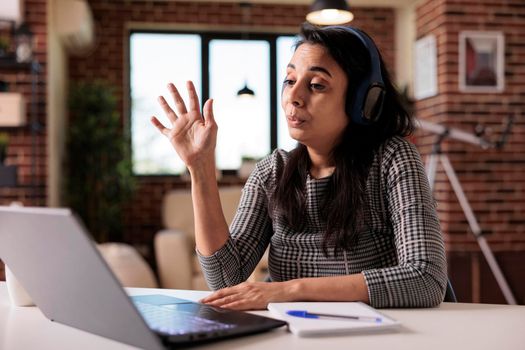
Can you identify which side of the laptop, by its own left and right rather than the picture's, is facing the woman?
front

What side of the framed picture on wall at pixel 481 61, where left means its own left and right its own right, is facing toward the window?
right

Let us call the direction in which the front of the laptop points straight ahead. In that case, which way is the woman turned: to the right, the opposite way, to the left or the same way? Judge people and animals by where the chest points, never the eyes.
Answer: the opposite way

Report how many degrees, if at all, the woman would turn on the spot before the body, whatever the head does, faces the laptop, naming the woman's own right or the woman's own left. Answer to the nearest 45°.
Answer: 0° — they already face it

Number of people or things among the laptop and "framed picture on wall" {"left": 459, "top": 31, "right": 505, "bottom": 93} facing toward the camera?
1

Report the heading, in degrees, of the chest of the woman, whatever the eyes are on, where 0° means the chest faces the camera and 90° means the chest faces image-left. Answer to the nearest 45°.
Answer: approximately 45°

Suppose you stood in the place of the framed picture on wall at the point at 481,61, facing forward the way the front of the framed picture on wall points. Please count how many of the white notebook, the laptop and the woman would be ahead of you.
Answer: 3

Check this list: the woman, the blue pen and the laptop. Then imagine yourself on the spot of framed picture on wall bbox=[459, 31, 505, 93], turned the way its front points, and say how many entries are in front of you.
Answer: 3

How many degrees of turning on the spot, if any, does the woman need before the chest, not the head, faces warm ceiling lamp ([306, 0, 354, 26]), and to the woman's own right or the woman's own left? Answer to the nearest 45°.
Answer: approximately 135° to the woman's own right

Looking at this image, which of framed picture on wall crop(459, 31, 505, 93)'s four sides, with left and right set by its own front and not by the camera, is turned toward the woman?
front

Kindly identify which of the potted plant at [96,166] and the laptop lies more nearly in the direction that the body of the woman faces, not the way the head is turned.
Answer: the laptop

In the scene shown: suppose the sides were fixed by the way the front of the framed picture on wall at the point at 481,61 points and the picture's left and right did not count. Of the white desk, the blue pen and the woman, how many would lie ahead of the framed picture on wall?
3
